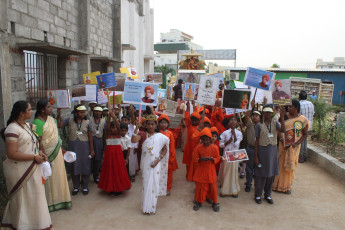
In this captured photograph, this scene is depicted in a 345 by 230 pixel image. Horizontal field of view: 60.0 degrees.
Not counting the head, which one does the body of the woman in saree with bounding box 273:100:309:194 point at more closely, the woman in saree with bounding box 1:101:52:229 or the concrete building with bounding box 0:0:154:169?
the woman in saree

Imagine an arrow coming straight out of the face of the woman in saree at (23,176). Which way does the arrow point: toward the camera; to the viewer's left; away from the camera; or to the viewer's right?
to the viewer's right

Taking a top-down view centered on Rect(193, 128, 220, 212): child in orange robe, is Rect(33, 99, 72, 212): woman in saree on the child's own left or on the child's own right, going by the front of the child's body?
on the child's own right

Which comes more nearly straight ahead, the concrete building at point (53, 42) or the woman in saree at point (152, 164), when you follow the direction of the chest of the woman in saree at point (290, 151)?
the woman in saree

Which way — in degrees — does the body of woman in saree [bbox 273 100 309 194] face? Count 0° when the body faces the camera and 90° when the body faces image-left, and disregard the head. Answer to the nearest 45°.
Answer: approximately 45°

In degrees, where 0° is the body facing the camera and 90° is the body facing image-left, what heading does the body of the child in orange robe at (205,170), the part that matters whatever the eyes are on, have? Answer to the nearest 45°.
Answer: approximately 0°

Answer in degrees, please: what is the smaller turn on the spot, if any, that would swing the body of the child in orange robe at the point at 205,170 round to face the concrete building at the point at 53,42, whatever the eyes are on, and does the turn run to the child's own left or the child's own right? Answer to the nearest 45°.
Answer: approximately 135° to the child's own right
